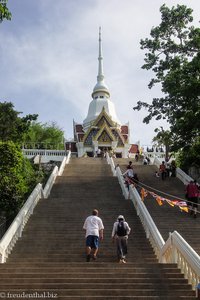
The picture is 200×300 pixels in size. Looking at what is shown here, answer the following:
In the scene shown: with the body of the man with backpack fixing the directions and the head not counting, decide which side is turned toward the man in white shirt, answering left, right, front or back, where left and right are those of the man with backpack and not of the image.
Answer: left

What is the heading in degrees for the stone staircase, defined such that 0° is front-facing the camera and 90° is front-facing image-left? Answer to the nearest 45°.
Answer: approximately 0°

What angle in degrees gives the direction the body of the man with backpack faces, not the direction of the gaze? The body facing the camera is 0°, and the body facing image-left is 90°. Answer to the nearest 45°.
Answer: approximately 180°

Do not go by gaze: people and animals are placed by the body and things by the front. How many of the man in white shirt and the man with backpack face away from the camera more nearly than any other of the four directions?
2

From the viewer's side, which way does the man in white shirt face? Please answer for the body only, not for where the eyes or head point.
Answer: away from the camera
